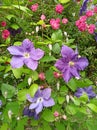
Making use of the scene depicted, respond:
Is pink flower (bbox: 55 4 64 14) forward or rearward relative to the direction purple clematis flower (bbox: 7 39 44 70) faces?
rearward

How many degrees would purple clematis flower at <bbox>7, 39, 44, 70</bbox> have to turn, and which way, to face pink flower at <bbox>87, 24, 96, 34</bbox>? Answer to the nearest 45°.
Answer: approximately 135° to its left

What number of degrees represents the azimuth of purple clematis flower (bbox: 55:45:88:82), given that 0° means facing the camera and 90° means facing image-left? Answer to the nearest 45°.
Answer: approximately 0°

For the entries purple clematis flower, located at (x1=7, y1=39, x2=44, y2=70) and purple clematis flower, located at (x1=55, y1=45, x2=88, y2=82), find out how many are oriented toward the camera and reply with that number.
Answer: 2

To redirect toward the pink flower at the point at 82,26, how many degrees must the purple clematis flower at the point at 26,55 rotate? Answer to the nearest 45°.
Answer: approximately 135° to its left
